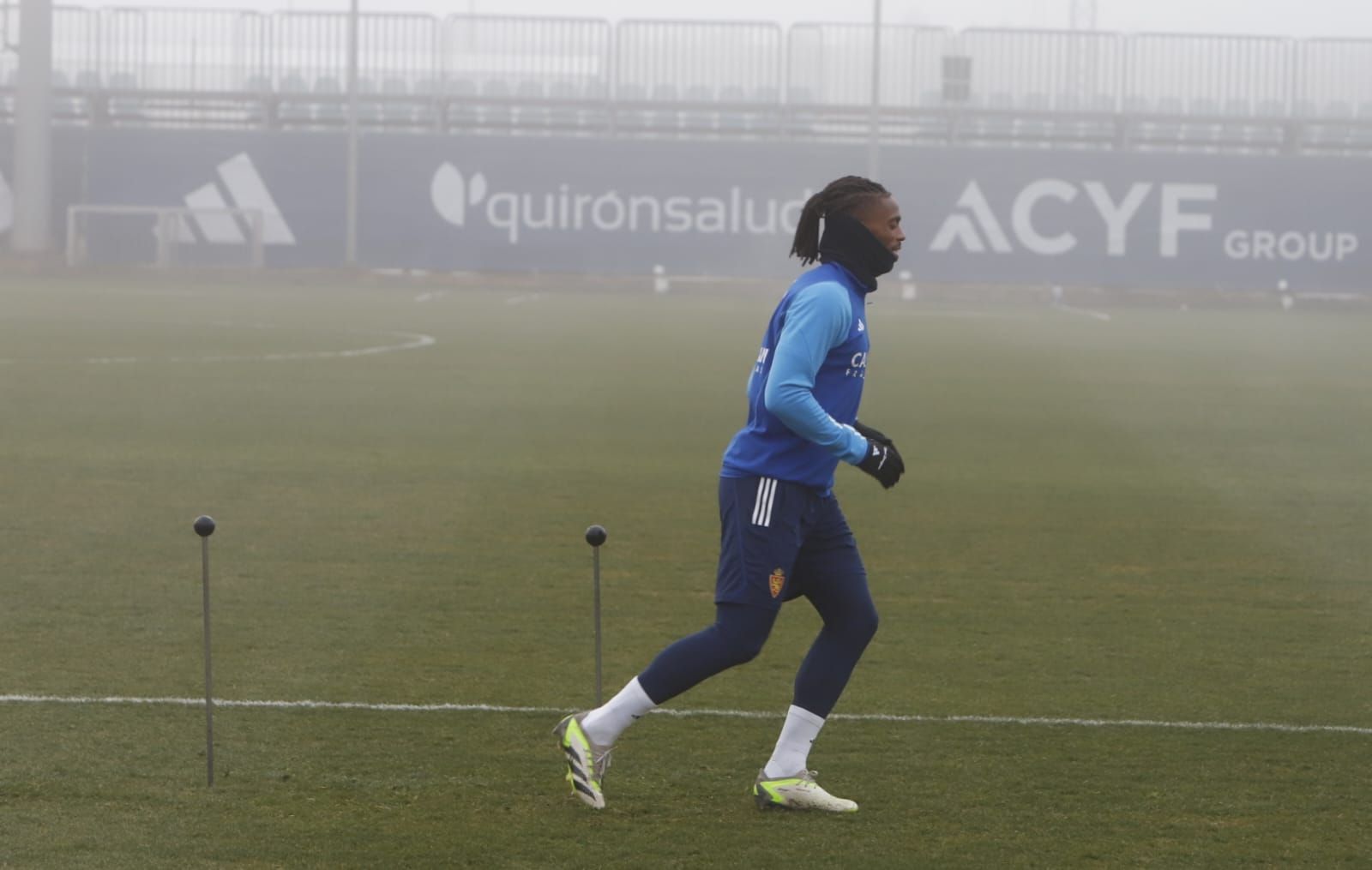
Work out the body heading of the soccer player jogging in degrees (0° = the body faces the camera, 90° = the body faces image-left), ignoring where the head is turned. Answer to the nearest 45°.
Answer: approximately 270°

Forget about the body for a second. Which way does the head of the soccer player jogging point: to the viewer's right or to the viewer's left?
to the viewer's right
